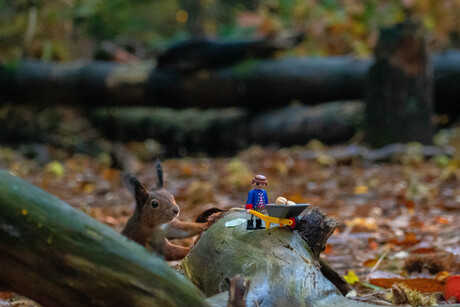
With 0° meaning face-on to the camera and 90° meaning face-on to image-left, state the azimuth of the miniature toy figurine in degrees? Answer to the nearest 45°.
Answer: approximately 315°

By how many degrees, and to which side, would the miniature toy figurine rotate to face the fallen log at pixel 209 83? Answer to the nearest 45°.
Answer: approximately 135° to its left

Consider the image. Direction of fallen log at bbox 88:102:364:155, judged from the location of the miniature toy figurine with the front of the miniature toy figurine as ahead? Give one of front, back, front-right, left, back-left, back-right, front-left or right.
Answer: back-left
